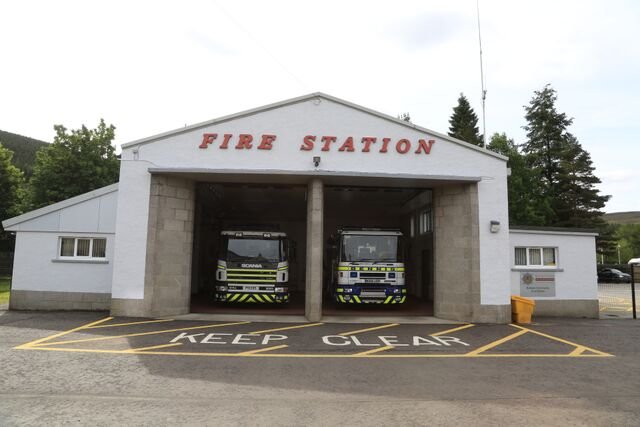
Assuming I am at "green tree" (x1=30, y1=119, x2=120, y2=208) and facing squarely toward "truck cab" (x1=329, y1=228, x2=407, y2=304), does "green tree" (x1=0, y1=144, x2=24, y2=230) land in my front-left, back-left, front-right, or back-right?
back-right

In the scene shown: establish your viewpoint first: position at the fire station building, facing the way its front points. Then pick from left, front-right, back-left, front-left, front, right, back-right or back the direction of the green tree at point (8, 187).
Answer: back-right

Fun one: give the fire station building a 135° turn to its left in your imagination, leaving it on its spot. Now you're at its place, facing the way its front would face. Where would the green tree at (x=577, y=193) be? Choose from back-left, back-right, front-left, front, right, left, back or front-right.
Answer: front

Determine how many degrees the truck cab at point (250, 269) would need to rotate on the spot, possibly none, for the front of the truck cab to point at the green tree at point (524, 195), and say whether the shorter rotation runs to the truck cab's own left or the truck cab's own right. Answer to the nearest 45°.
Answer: approximately 135° to the truck cab's own left

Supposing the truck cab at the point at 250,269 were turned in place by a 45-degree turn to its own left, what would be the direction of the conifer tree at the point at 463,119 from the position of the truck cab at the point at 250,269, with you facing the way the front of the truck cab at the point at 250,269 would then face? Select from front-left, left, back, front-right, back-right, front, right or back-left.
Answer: left

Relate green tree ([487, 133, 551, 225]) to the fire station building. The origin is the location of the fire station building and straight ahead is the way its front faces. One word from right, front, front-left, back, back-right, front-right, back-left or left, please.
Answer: back-left

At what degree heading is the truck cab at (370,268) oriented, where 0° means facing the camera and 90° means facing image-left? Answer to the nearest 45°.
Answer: approximately 0°

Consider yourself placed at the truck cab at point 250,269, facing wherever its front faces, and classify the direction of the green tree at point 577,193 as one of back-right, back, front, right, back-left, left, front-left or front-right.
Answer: back-left

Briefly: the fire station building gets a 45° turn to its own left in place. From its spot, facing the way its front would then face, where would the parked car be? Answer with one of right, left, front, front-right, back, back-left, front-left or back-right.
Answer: left

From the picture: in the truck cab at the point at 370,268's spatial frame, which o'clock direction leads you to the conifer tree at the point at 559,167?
The conifer tree is roughly at 7 o'clock from the truck cab.

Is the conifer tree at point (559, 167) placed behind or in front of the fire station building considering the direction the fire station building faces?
behind

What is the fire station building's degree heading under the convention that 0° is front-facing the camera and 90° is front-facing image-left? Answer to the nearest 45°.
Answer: approximately 0°

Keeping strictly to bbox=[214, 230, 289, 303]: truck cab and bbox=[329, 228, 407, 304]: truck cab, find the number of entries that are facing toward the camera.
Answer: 2

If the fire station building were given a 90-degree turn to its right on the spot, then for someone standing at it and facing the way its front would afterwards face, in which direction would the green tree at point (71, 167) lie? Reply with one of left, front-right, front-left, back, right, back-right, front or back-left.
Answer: front-right

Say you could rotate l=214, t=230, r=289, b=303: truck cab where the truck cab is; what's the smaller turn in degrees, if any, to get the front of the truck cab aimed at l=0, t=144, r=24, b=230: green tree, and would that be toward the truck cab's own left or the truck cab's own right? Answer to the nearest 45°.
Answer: approximately 135° to the truck cab's own right
